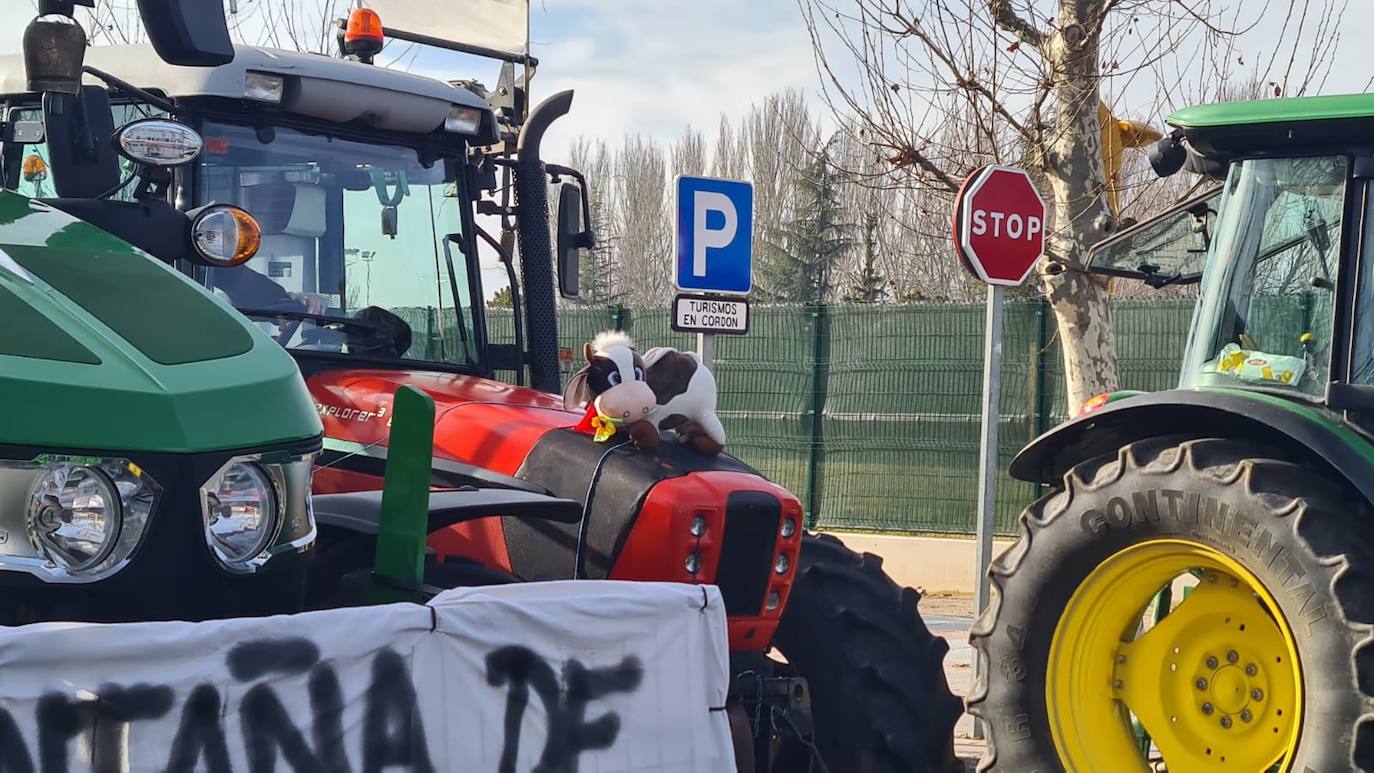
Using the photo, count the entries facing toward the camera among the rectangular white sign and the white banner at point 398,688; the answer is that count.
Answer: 2

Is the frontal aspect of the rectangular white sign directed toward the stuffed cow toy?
yes

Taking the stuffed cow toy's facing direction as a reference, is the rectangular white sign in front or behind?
behind

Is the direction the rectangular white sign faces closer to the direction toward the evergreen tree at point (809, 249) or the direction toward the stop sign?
the stop sign

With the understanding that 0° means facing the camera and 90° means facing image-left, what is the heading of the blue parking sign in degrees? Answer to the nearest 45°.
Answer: approximately 0°

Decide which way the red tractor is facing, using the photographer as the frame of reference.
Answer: facing the viewer and to the right of the viewer

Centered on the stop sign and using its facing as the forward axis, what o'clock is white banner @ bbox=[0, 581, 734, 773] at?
The white banner is roughly at 2 o'clock from the stop sign.

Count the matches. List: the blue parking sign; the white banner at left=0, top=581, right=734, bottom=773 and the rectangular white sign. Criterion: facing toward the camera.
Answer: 3

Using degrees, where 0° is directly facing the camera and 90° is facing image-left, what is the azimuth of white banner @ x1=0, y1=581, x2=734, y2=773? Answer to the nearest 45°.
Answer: approximately 0°

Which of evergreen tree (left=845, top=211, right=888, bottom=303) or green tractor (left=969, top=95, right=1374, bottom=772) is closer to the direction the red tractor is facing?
the green tractor

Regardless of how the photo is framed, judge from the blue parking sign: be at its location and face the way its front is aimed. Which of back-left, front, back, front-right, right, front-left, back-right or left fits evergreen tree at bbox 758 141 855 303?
back

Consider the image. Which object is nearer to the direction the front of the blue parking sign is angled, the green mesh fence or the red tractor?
the red tractor

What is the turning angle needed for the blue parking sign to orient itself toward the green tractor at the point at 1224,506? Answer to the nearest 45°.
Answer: approximately 45° to its left
